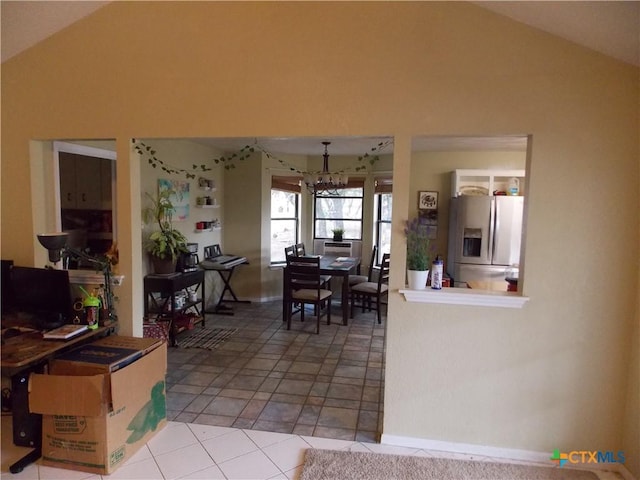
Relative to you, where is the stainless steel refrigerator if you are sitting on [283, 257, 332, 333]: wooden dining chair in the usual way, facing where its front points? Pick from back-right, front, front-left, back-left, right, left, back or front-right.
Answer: front-right

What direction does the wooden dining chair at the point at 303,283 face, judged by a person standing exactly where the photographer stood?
facing away from the viewer and to the right of the viewer

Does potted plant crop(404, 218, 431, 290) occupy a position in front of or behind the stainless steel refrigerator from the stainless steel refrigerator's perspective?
in front

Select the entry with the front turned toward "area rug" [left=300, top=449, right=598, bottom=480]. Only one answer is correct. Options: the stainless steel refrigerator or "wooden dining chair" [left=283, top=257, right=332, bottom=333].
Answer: the stainless steel refrigerator

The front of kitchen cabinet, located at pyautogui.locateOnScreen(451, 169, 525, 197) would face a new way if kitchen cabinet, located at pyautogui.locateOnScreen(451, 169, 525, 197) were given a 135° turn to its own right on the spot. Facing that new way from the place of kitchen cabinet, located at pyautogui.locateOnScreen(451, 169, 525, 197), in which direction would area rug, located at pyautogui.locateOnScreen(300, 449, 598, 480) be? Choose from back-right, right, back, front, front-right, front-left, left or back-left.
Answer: back-left

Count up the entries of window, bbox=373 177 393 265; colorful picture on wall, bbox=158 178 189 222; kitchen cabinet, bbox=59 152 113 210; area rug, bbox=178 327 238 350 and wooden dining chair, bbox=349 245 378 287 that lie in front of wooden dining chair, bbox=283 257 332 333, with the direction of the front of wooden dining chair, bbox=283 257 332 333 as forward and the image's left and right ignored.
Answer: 2

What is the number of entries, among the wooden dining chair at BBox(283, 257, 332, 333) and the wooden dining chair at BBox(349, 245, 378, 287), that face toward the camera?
0

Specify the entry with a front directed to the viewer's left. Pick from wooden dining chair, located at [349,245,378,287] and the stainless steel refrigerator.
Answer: the wooden dining chair

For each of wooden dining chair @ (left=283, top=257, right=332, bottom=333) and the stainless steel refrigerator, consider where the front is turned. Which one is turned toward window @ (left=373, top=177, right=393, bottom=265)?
the wooden dining chair

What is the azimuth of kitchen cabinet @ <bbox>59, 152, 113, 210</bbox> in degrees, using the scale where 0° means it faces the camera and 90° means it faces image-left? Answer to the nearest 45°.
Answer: approximately 315°

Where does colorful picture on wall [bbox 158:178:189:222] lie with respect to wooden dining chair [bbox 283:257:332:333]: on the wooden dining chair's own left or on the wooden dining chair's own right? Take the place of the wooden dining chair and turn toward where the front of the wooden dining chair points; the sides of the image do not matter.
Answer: on the wooden dining chair's own left

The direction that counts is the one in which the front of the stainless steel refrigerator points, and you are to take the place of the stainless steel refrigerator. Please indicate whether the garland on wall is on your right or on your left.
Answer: on your right

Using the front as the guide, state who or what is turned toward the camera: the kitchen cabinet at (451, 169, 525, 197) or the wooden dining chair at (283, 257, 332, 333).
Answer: the kitchen cabinet

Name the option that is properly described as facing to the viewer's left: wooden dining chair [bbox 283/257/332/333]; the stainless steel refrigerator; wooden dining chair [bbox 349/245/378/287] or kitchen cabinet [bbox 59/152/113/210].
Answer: wooden dining chair [bbox 349/245/378/287]

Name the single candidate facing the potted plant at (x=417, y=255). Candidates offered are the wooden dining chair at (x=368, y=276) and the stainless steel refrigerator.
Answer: the stainless steel refrigerator

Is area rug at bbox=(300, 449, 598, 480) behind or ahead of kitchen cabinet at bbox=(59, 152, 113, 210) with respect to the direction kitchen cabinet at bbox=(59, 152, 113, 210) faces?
ahead

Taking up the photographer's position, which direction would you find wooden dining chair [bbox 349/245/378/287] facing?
facing to the left of the viewer

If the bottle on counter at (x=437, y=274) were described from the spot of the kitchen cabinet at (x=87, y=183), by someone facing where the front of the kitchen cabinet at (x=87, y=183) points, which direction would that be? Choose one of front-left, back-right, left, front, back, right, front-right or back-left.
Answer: front

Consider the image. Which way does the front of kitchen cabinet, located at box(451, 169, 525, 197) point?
toward the camera

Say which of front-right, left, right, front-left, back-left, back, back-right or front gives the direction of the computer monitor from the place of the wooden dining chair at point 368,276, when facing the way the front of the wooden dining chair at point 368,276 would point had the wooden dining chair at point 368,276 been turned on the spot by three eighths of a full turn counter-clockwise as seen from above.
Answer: right
